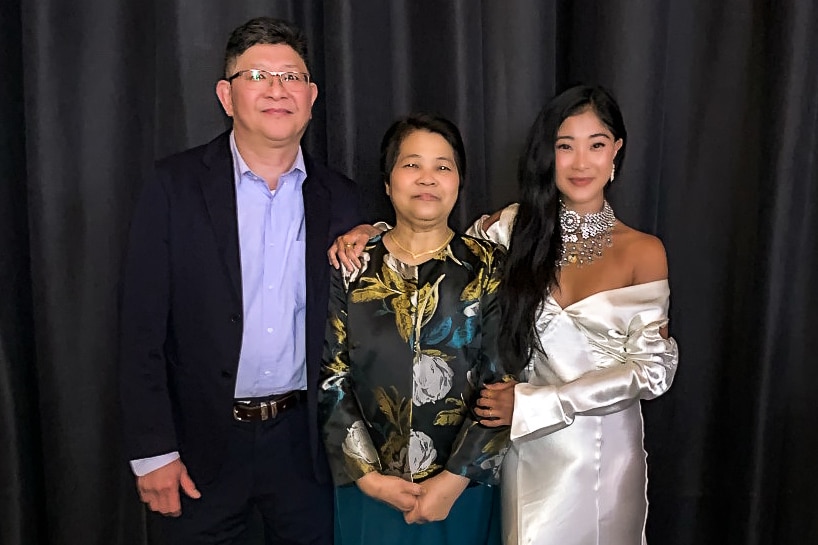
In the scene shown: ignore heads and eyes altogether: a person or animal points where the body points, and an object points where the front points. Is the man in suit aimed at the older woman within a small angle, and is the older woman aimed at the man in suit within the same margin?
no

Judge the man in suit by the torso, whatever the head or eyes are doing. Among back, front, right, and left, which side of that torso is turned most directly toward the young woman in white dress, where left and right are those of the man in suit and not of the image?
left

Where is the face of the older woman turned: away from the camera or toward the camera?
toward the camera

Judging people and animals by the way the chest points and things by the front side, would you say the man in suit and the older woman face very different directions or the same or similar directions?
same or similar directions

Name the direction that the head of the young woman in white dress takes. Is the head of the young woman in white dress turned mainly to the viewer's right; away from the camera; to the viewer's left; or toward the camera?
toward the camera

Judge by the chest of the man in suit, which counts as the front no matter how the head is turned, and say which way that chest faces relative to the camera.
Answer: toward the camera

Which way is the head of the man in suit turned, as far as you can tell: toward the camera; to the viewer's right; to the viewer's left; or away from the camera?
toward the camera

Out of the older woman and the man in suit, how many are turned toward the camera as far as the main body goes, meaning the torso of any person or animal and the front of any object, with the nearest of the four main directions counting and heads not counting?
2

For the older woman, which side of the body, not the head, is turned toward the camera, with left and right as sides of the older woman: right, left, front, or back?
front
